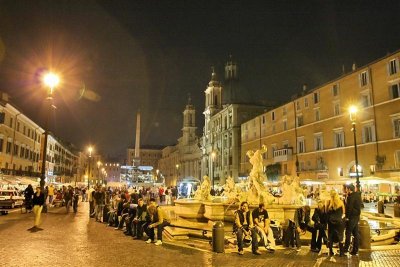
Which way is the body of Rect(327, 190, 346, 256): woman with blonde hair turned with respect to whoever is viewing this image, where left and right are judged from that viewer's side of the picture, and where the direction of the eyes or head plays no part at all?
facing away from the viewer

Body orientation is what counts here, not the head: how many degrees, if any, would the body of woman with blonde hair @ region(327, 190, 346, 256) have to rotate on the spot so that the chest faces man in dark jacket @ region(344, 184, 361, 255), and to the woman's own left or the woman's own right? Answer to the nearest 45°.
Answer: approximately 45° to the woman's own right

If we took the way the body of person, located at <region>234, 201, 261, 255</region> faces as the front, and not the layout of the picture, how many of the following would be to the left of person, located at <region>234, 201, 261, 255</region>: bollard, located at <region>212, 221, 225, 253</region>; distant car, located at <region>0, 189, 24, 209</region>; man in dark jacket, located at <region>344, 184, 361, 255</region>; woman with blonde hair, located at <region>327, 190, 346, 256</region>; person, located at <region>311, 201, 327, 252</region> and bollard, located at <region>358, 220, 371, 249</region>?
4

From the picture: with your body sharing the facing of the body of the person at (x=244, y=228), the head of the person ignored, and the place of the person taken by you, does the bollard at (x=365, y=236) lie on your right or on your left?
on your left

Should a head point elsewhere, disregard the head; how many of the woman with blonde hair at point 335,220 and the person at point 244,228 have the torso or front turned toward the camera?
1

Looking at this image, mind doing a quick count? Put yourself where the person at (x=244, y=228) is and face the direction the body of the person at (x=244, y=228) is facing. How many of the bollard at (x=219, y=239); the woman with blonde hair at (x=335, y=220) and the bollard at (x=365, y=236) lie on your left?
2

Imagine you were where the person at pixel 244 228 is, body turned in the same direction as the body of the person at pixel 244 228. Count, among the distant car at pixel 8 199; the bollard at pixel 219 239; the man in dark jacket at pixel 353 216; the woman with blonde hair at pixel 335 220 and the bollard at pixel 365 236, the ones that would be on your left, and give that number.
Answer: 3

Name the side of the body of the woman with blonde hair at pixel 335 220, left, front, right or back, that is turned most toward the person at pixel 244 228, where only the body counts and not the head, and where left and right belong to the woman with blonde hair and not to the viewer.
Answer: left

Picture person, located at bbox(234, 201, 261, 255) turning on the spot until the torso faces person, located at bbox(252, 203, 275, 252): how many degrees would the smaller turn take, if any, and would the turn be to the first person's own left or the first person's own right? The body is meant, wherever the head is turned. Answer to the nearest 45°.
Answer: approximately 135° to the first person's own left

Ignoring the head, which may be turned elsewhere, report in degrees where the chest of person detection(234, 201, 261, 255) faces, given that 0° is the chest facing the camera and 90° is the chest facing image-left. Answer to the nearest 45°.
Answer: approximately 0°

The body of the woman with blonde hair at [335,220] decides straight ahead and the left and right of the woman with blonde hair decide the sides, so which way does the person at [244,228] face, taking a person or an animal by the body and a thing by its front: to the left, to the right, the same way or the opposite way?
the opposite way

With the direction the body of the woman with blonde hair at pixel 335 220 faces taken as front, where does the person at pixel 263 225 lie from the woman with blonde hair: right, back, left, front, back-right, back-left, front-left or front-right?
left

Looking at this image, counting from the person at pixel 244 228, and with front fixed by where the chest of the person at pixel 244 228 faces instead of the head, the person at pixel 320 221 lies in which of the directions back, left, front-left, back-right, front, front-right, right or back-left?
left

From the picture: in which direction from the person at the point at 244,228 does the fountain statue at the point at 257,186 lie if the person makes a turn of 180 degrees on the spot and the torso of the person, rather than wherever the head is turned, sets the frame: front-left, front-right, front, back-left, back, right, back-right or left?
front

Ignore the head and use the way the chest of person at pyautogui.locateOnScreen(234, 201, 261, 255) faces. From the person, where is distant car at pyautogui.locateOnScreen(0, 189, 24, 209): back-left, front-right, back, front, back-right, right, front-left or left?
back-right
